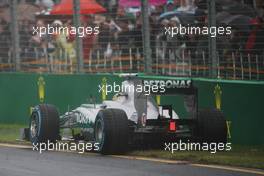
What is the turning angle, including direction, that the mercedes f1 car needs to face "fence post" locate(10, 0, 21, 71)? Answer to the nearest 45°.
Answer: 0° — it already faces it

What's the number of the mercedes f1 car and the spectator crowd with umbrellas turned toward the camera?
1

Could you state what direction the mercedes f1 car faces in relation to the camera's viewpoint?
facing away from the viewer and to the left of the viewer

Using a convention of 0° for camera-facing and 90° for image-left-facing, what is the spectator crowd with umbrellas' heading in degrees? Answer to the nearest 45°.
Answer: approximately 0°

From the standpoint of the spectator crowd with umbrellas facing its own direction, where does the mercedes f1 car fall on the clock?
The mercedes f1 car is roughly at 12 o'clock from the spectator crowd with umbrellas.

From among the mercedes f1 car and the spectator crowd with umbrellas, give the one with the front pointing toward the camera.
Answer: the spectator crowd with umbrellas
